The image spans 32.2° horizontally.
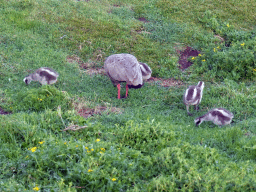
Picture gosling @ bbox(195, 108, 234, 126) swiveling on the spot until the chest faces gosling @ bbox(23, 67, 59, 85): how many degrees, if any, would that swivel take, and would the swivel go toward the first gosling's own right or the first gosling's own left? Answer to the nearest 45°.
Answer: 0° — it already faces it

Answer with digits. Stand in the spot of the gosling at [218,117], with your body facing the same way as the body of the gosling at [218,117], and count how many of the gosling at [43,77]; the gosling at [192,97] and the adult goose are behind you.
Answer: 0

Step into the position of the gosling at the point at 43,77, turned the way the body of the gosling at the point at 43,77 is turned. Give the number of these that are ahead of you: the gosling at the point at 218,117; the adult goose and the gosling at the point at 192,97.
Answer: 0

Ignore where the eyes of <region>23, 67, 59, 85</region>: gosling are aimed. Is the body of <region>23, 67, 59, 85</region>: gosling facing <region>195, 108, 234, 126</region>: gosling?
no

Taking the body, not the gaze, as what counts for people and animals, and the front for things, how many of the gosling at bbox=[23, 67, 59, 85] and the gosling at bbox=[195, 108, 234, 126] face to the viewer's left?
2

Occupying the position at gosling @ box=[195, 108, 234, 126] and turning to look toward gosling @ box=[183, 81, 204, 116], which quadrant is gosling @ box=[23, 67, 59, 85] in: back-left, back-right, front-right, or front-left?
front-left

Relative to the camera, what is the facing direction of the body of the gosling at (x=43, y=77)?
to the viewer's left

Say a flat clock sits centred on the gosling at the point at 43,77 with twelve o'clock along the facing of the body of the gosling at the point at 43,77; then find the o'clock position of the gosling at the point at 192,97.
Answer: the gosling at the point at 192,97 is roughly at 7 o'clock from the gosling at the point at 43,77.

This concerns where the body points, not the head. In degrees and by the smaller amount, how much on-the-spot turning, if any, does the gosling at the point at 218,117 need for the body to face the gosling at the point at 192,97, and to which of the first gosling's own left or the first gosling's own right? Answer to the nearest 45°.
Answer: approximately 45° to the first gosling's own right

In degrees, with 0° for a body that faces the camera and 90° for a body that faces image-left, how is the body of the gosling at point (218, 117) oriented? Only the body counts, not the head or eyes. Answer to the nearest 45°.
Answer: approximately 90°

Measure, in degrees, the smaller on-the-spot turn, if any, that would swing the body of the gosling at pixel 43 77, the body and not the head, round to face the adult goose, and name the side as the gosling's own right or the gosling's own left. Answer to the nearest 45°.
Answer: approximately 180°
